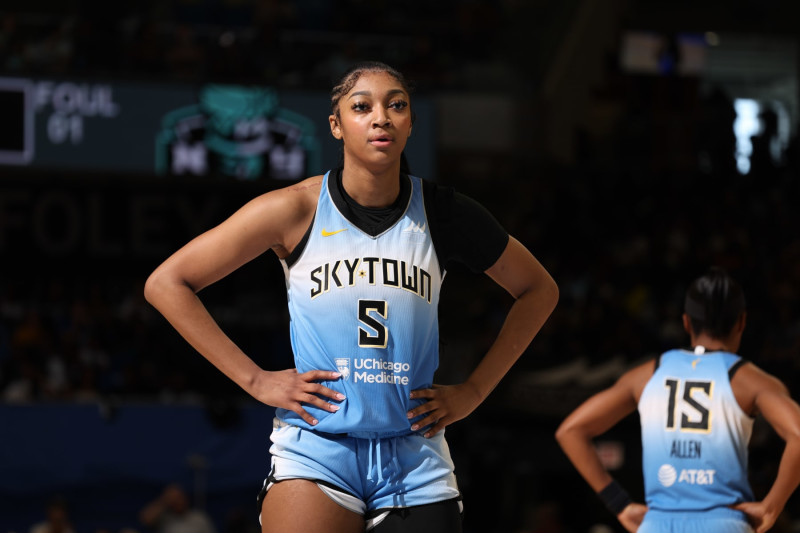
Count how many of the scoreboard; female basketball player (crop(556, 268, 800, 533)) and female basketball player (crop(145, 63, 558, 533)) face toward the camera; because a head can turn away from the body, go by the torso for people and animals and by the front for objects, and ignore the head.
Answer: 2

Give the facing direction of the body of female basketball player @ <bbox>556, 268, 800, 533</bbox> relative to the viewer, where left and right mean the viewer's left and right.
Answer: facing away from the viewer

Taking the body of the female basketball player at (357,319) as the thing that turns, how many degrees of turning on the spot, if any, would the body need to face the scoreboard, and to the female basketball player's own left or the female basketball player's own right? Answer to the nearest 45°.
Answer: approximately 180°

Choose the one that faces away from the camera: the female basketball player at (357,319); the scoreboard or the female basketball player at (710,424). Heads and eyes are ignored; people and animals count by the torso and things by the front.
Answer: the female basketball player at (710,424)

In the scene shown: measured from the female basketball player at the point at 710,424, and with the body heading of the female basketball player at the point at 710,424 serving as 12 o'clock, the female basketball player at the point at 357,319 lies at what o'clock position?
the female basketball player at the point at 357,319 is roughly at 7 o'clock from the female basketball player at the point at 710,424.

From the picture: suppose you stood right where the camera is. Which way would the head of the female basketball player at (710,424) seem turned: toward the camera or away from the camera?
away from the camera

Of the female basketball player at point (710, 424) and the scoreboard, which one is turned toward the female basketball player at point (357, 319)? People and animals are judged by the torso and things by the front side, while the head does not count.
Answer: the scoreboard

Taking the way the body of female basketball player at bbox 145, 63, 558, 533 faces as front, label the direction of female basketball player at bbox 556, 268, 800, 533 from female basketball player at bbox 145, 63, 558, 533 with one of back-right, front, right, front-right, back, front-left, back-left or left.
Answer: back-left

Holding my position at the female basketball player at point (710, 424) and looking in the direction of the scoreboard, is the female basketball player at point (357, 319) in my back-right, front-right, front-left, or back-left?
back-left

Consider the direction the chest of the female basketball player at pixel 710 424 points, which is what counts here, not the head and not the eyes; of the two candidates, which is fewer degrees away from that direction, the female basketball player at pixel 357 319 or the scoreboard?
the scoreboard

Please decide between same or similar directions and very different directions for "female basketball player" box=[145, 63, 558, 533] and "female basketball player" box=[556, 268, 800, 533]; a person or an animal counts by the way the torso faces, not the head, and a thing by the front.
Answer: very different directions

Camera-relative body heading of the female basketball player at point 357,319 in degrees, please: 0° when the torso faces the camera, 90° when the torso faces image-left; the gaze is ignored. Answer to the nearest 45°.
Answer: approximately 0°

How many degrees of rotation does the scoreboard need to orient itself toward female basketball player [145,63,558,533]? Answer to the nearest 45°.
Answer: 0° — it already faces them
